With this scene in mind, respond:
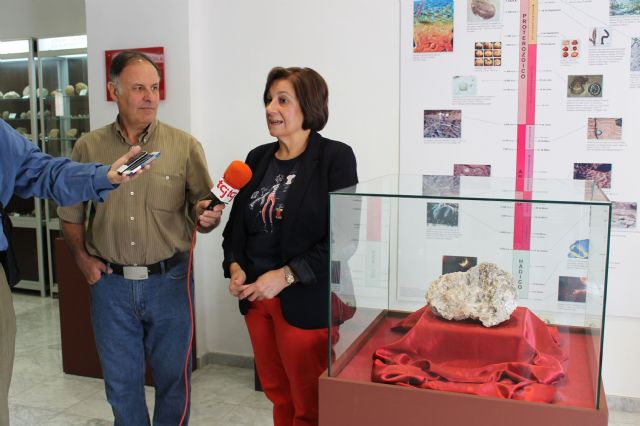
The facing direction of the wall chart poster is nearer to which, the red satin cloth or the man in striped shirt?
the red satin cloth

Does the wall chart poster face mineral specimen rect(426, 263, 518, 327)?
yes

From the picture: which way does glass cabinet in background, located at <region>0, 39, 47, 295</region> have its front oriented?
toward the camera

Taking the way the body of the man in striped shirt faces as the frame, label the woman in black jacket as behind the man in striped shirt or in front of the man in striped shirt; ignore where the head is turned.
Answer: in front

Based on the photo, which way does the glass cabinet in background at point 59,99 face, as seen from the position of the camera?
facing the viewer

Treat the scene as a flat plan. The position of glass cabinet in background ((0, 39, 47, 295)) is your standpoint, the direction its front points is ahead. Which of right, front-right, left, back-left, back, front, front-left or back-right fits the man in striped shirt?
front

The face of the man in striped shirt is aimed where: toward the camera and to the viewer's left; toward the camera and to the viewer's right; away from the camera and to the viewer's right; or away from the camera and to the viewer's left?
toward the camera and to the viewer's right

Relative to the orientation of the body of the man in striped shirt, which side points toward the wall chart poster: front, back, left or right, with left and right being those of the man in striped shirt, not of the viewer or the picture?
left

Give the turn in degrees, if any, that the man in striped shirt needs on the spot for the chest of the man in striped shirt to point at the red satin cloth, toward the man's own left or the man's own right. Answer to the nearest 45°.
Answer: approximately 45° to the man's own left

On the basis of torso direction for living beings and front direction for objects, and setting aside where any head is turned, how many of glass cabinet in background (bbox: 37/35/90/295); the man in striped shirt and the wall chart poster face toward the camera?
3

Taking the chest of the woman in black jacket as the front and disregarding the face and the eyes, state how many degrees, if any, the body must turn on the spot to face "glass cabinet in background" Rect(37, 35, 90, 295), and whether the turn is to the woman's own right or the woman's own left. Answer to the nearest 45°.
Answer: approximately 90° to the woman's own right

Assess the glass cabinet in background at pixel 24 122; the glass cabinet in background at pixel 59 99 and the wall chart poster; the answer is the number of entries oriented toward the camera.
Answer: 3

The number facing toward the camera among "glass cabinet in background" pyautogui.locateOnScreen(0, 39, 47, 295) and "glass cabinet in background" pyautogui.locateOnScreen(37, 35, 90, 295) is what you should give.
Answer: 2

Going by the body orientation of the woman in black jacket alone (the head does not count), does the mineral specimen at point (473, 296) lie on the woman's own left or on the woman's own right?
on the woman's own left

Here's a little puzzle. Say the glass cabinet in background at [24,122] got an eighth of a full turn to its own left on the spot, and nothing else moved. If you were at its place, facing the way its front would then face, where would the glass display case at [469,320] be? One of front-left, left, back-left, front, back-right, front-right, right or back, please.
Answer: front-right

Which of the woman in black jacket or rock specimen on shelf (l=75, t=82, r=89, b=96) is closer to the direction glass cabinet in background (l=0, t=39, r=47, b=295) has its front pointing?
the woman in black jacket
